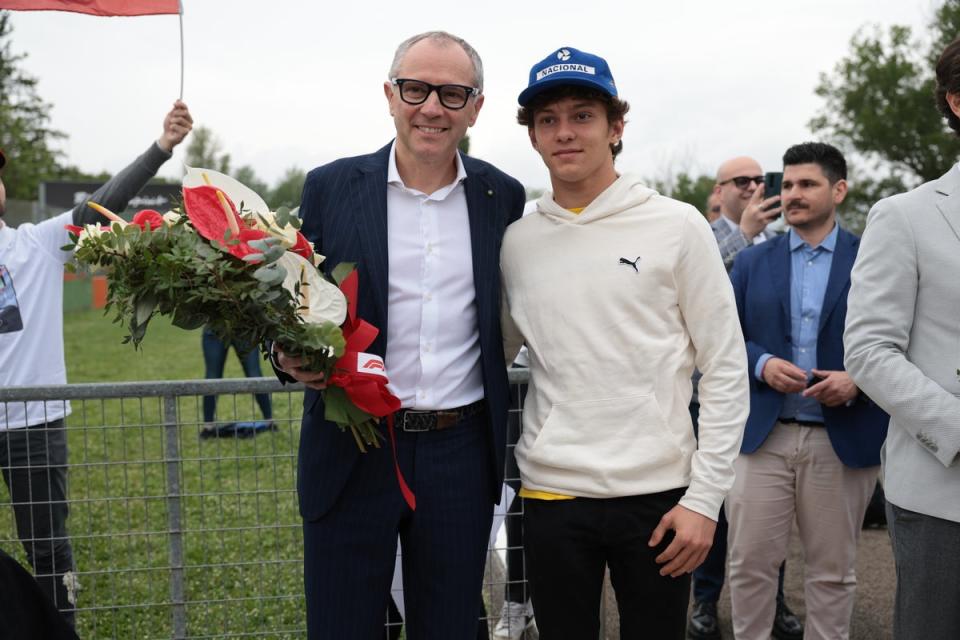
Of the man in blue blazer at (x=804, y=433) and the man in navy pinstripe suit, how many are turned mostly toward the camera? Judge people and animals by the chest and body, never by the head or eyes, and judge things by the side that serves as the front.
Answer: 2

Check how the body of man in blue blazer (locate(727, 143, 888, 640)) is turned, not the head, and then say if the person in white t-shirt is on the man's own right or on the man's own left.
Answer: on the man's own right

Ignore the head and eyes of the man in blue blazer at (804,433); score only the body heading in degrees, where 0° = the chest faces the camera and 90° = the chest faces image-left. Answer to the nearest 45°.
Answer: approximately 0°

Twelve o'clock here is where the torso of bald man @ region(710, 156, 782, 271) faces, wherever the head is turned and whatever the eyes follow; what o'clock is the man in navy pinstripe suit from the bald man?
The man in navy pinstripe suit is roughly at 2 o'clock from the bald man.

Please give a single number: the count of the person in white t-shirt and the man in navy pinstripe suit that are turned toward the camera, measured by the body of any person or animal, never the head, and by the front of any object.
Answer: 2

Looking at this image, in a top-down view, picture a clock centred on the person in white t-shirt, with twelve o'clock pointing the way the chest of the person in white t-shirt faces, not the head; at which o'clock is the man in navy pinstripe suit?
The man in navy pinstripe suit is roughly at 11 o'clock from the person in white t-shirt.
